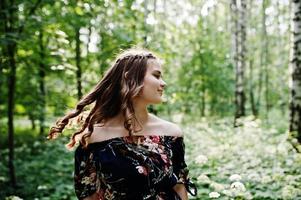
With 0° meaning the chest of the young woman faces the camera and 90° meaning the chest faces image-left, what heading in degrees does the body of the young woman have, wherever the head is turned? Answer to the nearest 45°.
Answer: approximately 315°

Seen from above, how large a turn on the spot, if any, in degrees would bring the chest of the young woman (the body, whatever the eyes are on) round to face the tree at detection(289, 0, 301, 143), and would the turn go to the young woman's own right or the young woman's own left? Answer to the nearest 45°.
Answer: approximately 90° to the young woman's own left

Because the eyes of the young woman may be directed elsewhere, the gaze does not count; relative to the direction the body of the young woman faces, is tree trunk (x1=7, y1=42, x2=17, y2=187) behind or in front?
behind

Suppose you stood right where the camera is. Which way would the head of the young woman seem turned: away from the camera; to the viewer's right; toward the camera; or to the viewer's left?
to the viewer's right
